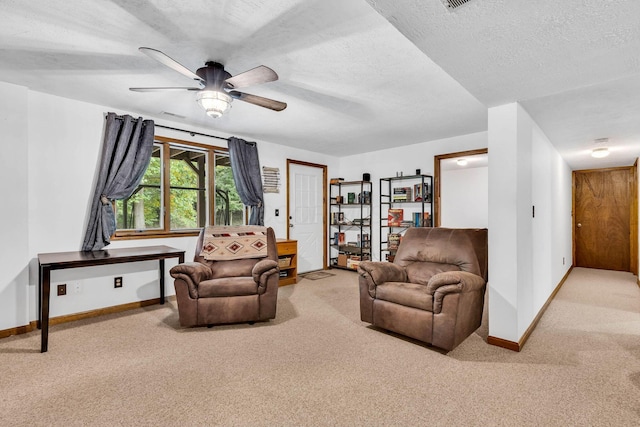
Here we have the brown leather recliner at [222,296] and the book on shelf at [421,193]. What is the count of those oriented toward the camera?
2

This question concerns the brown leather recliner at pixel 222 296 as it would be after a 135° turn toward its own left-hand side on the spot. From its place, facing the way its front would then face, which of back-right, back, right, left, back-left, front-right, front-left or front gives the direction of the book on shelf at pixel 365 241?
front

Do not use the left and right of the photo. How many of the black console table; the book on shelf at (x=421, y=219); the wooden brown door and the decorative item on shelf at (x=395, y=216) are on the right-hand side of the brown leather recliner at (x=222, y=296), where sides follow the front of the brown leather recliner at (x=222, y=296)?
1

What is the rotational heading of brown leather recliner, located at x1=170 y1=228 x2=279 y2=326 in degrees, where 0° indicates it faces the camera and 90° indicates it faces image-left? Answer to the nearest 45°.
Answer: approximately 0°

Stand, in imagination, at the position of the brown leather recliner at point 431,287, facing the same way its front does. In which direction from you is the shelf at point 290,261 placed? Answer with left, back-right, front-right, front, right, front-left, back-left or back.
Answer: right

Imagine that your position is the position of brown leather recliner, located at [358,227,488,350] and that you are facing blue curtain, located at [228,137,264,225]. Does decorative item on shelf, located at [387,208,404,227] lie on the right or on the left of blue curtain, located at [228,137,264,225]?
right

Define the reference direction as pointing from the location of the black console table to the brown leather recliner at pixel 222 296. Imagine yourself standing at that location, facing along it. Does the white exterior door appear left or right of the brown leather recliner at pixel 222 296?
left

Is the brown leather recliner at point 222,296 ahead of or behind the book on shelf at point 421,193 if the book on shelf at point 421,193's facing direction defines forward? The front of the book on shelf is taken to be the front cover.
ahead

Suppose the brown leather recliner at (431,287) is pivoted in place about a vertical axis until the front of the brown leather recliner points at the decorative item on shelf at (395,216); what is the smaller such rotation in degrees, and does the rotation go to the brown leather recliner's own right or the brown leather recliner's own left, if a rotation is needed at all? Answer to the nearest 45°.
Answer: approximately 135° to the brown leather recliner's own right

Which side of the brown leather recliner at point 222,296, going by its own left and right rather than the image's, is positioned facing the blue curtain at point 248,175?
back

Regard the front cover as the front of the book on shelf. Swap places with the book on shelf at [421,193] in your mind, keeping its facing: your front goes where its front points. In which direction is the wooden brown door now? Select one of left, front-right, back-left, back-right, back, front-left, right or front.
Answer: back-left

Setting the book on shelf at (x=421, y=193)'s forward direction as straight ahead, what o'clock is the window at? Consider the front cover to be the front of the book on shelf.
The window is roughly at 2 o'clock from the book on shelf.

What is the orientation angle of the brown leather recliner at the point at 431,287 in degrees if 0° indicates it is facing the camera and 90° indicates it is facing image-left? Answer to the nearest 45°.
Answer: approximately 45°

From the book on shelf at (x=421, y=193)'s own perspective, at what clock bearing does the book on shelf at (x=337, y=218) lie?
the book on shelf at (x=337, y=218) is roughly at 4 o'clock from the book on shelf at (x=421, y=193).

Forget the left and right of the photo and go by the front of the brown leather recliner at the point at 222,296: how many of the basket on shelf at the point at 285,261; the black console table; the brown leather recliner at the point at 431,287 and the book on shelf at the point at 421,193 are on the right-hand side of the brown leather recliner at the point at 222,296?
1
